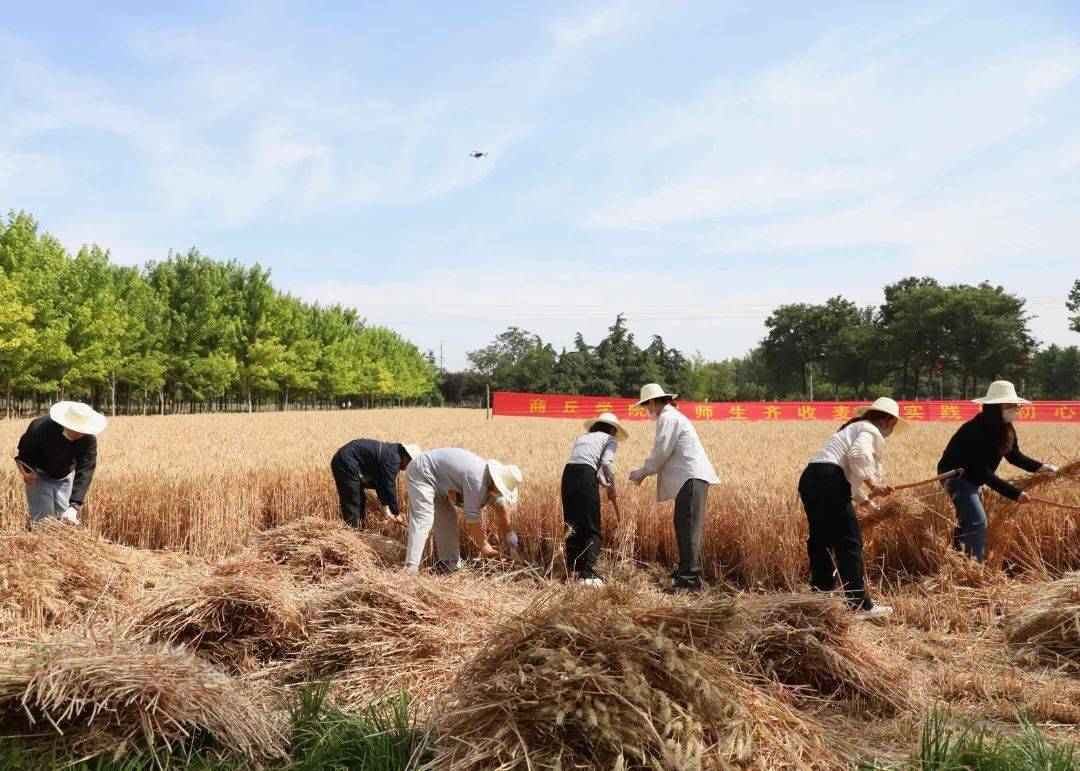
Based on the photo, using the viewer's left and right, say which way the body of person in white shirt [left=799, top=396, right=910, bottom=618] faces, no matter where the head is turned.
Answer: facing to the right of the viewer

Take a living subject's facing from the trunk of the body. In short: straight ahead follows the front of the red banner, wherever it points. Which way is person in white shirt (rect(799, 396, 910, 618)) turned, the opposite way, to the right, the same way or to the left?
to the left

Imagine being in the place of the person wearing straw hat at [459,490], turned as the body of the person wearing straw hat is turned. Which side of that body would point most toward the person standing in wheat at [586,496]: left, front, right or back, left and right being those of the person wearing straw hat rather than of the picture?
front

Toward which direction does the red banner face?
toward the camera

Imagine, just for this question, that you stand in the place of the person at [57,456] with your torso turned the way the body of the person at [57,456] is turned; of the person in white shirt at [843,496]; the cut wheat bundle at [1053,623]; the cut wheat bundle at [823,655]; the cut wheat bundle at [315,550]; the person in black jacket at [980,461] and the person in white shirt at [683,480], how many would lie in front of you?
6

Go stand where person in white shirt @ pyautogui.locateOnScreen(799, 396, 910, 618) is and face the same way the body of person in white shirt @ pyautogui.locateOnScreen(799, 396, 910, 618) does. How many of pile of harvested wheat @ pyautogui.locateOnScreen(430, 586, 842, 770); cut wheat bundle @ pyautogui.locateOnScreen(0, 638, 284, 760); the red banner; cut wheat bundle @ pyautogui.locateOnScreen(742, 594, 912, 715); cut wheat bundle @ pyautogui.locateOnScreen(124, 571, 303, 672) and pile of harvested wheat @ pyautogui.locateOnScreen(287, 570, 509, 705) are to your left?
1

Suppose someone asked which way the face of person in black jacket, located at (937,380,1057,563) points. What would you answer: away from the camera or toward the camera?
toward the camera

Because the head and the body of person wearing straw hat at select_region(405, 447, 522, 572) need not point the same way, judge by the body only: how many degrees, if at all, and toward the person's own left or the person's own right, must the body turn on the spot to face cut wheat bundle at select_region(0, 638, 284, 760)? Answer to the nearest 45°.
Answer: approximately 90° to the person's own right

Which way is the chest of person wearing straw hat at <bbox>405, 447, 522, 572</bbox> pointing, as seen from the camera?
to the viewer's right

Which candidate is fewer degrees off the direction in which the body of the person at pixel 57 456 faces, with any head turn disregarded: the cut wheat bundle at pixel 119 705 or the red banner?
the cut wheat bundle

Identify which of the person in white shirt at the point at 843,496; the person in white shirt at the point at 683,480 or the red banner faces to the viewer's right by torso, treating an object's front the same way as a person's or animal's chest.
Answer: the person in white shirt at the point at 843,496

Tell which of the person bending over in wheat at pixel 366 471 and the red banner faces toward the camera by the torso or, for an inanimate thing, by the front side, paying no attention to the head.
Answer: the red banner

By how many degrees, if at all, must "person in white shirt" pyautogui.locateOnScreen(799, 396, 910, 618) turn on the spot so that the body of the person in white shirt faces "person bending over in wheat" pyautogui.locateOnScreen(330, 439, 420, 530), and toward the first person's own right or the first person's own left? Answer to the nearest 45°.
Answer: approximately 180°

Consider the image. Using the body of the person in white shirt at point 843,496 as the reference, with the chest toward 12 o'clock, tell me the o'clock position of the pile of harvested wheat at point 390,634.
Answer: The pile of harvested wheat is roughly at 4 o'clock from the person in white shirt.

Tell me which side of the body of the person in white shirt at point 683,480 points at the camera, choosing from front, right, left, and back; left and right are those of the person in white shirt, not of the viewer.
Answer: left

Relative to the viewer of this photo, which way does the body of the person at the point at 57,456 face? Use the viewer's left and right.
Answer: facing the viewer and to the right of the viewer

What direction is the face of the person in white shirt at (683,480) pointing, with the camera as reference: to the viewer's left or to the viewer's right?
to the viewer's left

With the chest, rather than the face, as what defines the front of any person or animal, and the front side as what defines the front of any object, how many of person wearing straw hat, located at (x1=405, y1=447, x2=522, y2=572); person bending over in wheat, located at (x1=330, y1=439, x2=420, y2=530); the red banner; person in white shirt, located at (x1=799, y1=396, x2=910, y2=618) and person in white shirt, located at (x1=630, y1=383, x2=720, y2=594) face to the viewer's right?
3

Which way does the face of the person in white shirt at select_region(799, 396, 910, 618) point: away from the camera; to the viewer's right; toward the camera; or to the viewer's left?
to the viewer's right

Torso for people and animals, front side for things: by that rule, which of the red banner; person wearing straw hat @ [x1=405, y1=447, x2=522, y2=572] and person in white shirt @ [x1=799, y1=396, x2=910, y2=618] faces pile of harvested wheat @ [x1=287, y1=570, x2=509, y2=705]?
the red banner
